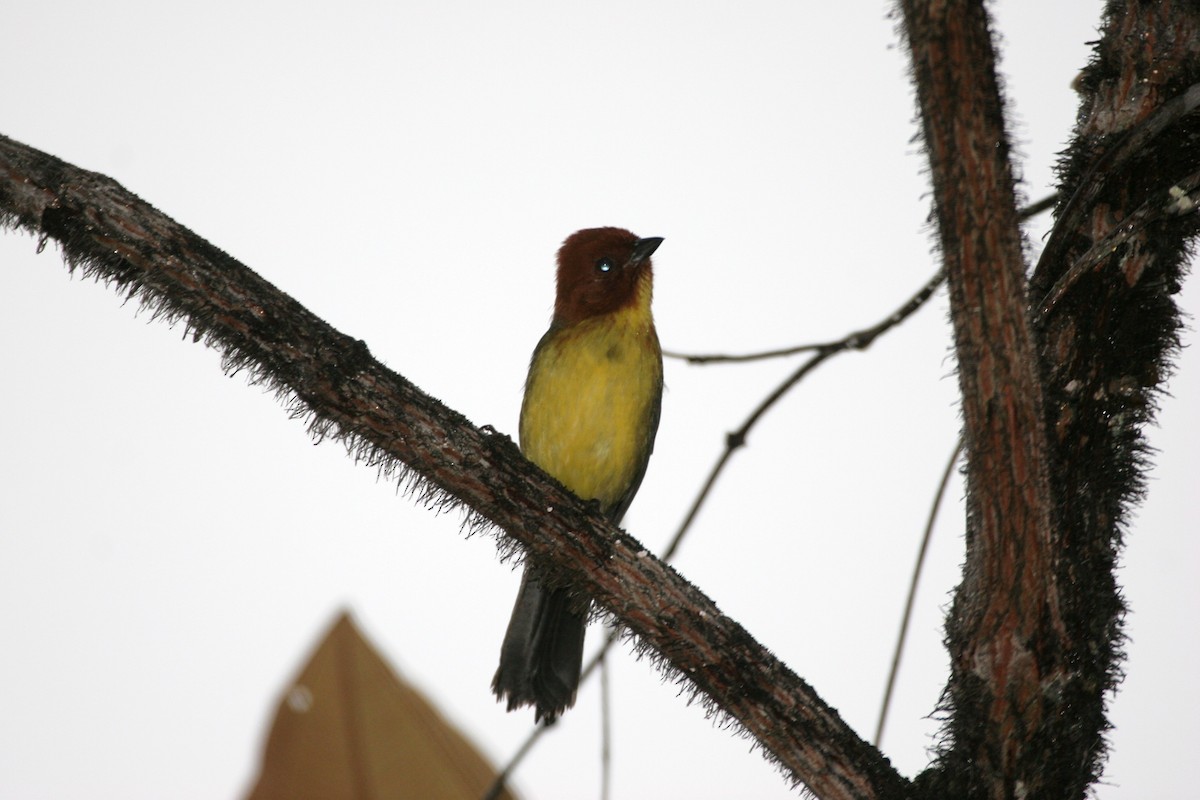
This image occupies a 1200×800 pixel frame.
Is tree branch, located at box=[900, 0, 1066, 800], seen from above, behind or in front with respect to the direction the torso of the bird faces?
in front

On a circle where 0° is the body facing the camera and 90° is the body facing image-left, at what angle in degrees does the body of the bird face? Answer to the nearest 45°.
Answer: approximately 315°

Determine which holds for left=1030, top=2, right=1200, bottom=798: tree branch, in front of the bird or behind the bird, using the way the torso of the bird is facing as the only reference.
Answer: in front
